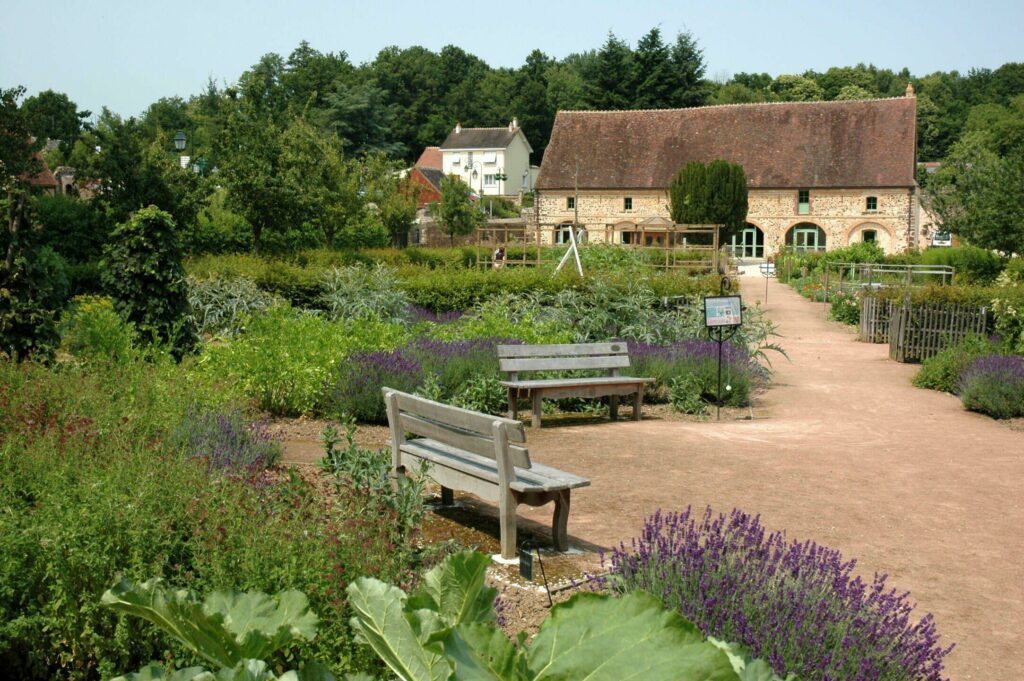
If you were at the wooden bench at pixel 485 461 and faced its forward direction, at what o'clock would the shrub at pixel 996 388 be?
The shrub is roughly at 12 o'clock from the wooden bench.

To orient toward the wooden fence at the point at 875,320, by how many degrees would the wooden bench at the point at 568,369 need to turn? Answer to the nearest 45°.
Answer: approximately 90° to its left

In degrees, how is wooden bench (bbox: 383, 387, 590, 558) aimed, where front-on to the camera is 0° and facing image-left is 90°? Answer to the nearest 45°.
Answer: approximately 225°

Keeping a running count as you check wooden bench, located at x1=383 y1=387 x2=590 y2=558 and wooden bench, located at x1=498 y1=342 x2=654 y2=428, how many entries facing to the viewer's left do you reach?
0

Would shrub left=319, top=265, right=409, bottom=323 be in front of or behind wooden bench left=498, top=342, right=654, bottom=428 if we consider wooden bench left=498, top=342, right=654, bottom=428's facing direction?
behind

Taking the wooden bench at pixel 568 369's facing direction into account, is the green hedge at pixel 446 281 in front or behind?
behind

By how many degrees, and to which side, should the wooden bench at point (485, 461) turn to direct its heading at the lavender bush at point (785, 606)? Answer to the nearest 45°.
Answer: approximately 90° to its right

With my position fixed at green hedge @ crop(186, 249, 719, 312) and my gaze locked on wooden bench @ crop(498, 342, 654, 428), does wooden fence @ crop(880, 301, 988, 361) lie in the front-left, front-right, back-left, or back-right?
front-left

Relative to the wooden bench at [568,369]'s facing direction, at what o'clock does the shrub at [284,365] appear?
The shrub is roughly at 4 o'clock from the wooden bench.

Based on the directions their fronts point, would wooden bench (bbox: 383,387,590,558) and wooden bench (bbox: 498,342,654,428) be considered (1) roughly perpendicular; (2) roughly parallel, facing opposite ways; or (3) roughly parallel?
roughly perpendicular

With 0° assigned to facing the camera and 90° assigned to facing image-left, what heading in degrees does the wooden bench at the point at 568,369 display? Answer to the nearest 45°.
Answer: approximately 315°

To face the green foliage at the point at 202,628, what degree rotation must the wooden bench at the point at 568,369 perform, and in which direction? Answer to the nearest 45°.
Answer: approximately 45° to its right

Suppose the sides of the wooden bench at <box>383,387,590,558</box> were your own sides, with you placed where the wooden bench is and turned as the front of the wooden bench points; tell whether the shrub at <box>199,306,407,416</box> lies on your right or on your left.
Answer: on your left

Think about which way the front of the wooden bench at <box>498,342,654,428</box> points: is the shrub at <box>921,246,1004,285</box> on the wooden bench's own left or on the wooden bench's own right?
on the wooden bench's own left
